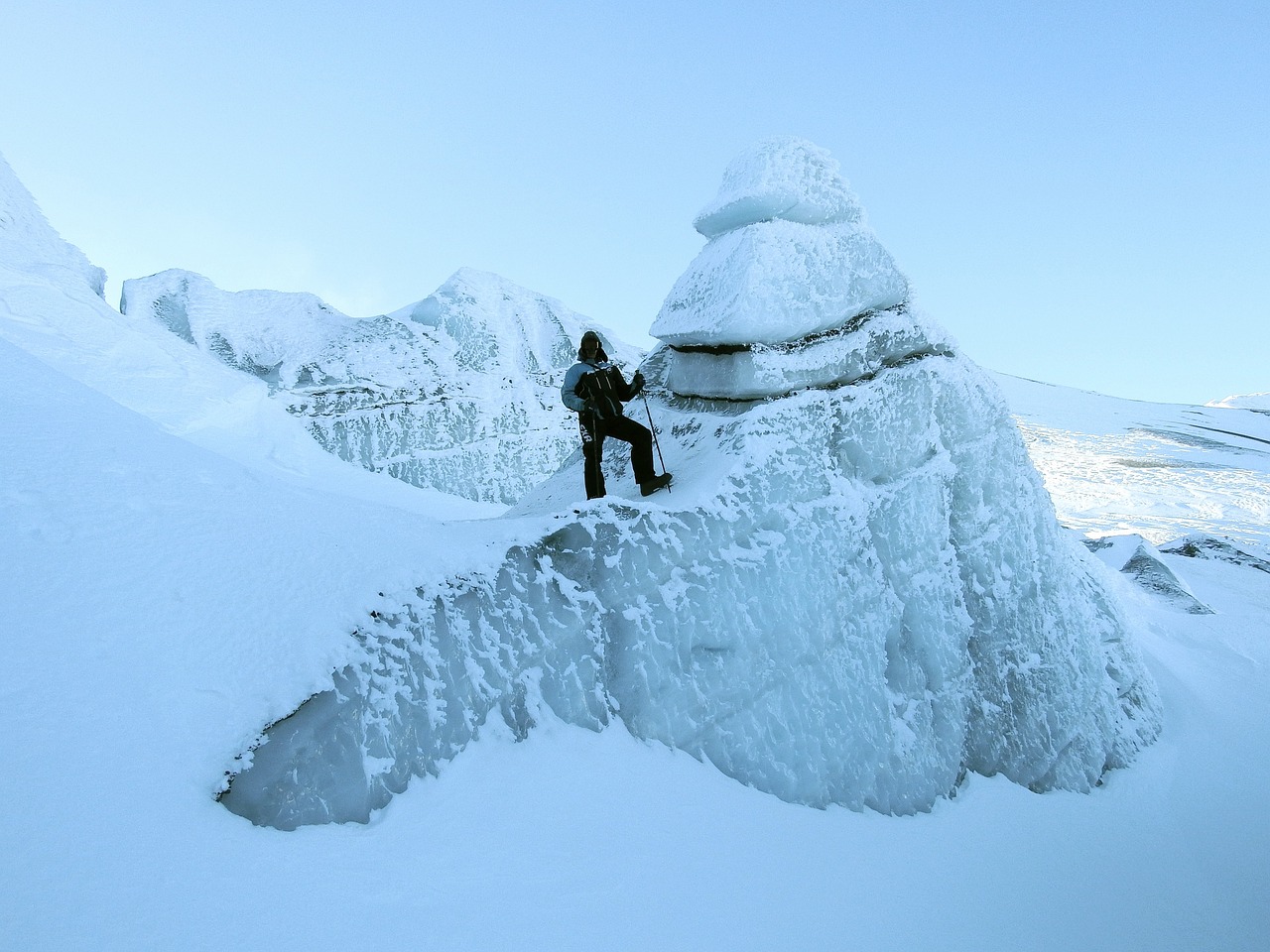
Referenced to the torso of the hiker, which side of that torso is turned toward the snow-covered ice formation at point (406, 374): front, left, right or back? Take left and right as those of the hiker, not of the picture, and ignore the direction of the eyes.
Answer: back

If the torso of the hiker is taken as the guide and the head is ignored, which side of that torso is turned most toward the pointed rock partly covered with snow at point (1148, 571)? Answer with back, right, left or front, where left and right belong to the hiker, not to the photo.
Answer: left

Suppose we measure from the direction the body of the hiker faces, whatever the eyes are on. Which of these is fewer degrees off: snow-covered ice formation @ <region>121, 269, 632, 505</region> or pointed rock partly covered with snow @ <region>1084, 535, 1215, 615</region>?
the pointed rock partly covered with snow

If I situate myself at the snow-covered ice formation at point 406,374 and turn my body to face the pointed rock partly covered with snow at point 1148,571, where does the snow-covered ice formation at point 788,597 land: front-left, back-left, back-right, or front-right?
front-right

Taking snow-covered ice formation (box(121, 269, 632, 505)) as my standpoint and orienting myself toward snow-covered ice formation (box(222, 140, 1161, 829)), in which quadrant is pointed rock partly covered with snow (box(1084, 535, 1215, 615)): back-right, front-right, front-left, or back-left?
front-left

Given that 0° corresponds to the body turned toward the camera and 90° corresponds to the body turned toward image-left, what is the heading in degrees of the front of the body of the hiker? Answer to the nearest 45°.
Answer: approximately 315°

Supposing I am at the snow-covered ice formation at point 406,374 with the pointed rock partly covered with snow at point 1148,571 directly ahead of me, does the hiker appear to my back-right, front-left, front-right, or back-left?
front-right
